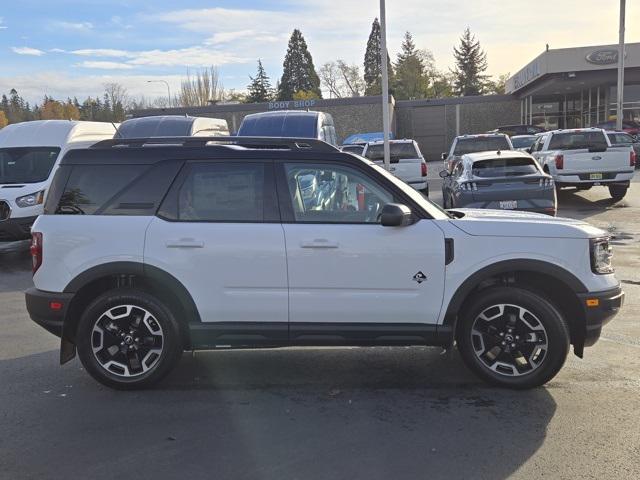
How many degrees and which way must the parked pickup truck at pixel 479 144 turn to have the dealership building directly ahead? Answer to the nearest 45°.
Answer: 0° — it already faces it

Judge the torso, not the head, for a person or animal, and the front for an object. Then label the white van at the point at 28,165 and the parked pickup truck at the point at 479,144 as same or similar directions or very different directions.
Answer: very different directions

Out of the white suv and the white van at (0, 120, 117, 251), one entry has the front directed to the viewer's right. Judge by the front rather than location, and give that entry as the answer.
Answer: the white suv

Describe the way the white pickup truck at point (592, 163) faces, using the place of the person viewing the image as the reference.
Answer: facing away from the viewer

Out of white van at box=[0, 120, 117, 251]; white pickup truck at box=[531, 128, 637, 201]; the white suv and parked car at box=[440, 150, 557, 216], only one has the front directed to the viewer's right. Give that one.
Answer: the white suv

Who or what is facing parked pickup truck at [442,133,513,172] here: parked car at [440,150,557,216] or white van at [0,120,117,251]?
parked car at [440,150,557,216]

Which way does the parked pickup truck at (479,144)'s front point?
away from the camera

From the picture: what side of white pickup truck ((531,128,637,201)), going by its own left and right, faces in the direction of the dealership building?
front

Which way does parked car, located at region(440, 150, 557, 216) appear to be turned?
away from the camera

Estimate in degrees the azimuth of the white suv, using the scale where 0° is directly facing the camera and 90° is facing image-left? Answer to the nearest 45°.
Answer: approximately 270°

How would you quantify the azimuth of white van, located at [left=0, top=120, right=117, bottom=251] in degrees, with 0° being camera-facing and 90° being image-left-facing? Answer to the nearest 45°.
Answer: approximately 45°

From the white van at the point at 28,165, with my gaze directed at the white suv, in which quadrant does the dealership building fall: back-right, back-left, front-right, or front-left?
back-left

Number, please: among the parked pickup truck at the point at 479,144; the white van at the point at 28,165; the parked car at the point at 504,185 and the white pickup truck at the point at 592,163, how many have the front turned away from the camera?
3

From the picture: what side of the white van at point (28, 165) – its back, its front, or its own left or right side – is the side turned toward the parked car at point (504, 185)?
left

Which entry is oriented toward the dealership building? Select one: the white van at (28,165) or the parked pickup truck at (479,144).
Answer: the parked pickup truck

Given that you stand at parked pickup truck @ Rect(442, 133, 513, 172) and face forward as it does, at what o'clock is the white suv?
The white suv is roughly at 6 o'clock from the parked pickup truck.

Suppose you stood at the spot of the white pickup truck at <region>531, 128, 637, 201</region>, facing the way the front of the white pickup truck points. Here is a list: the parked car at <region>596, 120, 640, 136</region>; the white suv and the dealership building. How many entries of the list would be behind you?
1
